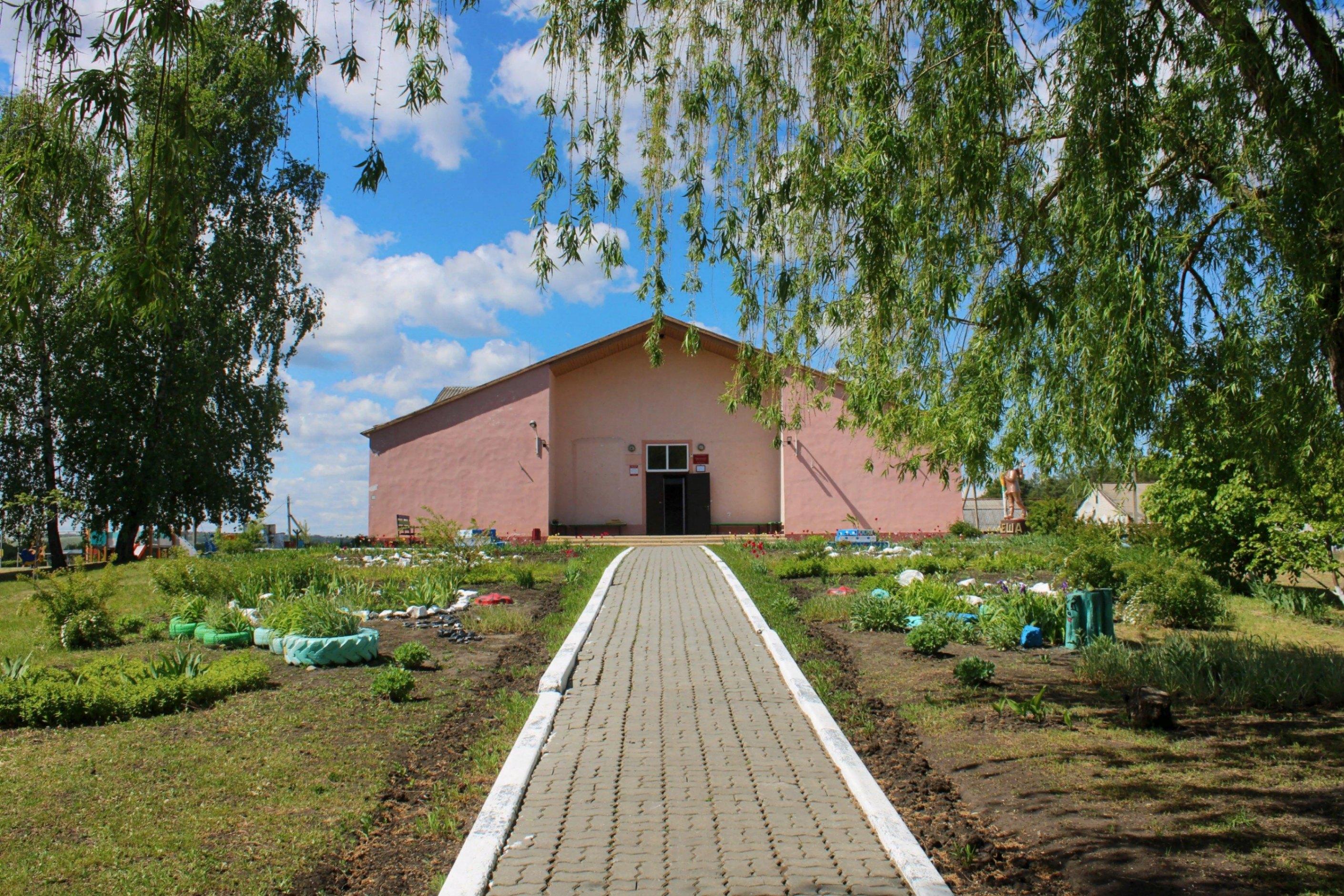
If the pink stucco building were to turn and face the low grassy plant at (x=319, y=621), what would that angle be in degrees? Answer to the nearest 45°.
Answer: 0° — it already faces it

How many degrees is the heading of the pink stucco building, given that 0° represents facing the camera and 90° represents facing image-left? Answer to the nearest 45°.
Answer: approximately 0°

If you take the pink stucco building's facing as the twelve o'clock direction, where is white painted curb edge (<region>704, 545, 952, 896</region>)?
The white painted curb edge is roughly at 12 o'clock from the pink stucco building.

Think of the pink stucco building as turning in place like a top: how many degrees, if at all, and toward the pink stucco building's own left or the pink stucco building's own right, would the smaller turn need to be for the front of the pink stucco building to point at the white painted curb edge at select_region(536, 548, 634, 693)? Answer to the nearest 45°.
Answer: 0° — it already faces it

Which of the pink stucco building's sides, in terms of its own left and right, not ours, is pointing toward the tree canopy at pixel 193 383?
right

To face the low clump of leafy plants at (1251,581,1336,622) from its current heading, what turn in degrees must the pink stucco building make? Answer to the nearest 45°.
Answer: approximately 45° to its left

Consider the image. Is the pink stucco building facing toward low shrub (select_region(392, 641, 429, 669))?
yes

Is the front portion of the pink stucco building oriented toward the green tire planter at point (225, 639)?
yes
